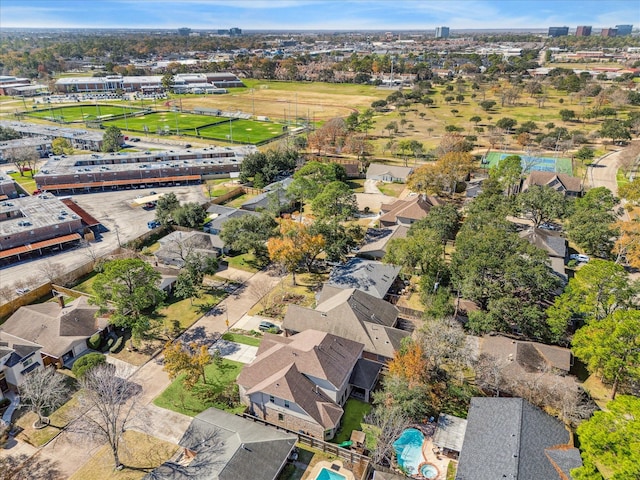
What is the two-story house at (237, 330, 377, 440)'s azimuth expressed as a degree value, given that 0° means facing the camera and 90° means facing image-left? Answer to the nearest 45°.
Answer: approximately 135°

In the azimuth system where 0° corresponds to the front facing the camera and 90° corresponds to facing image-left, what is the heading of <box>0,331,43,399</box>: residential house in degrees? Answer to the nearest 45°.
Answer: approximately 315°

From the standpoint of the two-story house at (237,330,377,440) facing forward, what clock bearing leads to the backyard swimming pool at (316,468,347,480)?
The backyard swimming pool is roughly at 7 o'clock from the two-story house.

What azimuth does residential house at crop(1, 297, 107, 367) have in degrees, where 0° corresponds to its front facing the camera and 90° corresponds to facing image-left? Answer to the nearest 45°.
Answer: approximately 315°
